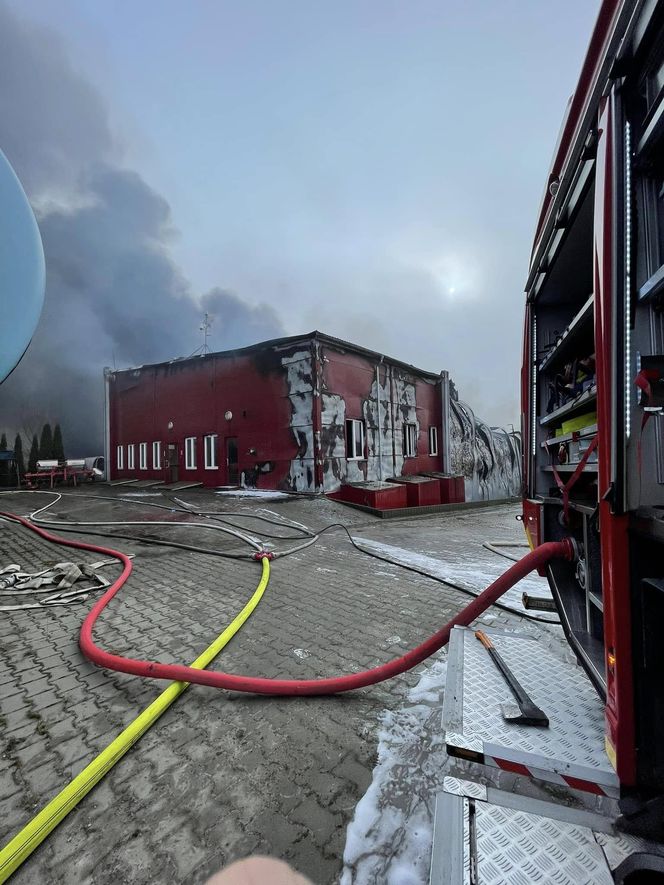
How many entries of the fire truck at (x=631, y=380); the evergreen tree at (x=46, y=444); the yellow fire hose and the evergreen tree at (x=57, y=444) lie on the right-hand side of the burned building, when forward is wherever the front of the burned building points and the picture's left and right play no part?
2

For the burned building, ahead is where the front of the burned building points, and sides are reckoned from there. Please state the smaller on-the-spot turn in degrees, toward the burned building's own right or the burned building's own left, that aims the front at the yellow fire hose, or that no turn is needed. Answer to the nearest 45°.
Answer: approximately 45° to the burned building's own left

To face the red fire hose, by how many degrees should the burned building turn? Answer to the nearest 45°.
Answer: approximately 45° to its left

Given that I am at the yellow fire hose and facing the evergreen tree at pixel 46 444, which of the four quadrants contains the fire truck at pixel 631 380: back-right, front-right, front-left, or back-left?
back-right

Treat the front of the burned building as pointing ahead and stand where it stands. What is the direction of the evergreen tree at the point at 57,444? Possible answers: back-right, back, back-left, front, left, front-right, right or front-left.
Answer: right

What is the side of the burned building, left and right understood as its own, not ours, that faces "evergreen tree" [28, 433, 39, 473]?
right

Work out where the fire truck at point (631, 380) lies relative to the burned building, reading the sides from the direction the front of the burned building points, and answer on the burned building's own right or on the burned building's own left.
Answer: on the burned building's own left

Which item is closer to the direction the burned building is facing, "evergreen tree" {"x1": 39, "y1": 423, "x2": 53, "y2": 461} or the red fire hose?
the red fire hose

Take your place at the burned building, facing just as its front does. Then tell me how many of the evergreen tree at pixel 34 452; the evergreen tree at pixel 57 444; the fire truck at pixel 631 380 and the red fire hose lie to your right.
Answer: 2

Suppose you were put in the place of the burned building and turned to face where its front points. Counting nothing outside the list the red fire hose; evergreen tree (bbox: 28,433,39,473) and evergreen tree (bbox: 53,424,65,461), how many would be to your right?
2

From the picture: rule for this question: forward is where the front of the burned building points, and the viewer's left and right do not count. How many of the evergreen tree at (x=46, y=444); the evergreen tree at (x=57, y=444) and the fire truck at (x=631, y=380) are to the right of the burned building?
2

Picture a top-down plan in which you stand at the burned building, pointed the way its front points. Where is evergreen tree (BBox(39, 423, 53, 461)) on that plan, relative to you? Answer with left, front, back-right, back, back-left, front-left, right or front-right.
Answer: right

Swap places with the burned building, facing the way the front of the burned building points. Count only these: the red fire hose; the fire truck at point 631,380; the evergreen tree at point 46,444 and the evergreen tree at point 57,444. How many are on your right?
2

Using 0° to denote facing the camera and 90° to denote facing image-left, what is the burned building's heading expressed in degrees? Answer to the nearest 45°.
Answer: approximately 45°
